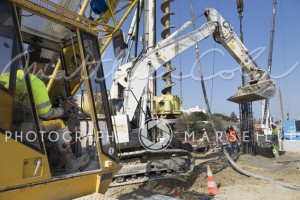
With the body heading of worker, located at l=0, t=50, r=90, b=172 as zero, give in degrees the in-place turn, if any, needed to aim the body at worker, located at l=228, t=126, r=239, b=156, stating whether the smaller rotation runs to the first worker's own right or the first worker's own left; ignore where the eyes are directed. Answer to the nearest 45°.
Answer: approximately 45° to the first worker's own left

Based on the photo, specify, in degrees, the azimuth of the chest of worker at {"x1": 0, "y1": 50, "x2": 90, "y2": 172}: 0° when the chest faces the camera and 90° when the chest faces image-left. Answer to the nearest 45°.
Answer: approximately 270°
